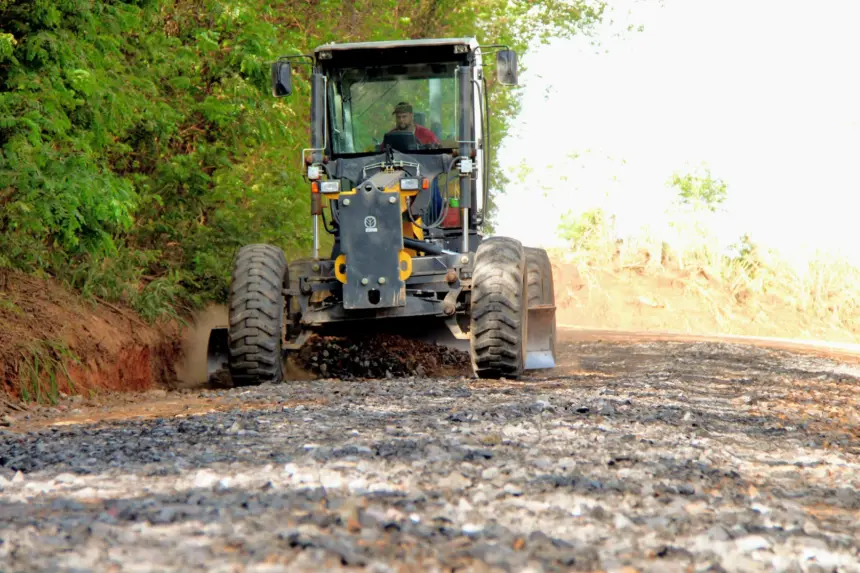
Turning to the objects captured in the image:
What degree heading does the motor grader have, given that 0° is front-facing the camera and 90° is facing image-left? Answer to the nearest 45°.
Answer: approximately 0°
